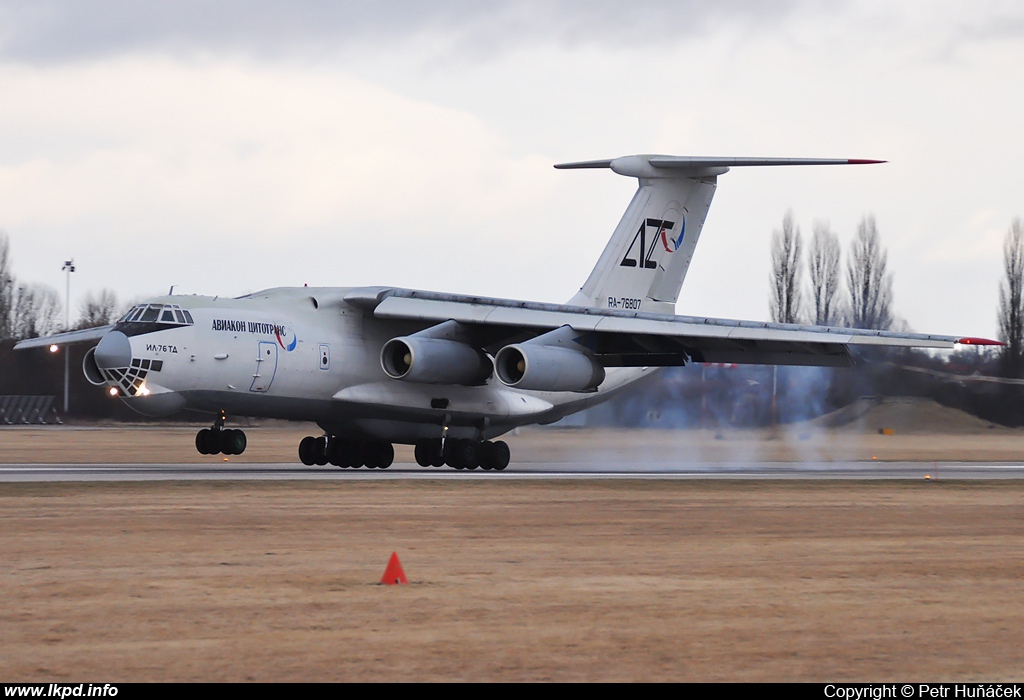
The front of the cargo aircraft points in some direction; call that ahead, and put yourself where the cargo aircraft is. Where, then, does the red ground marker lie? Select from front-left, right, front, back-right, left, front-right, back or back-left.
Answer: front-left

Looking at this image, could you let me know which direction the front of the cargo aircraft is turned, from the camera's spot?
facing the viewer and to the left of the viewer
